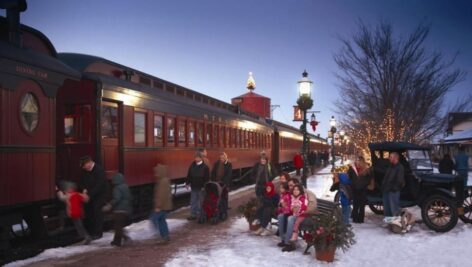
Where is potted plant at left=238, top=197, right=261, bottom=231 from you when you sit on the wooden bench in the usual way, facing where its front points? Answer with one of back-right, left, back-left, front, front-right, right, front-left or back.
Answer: right

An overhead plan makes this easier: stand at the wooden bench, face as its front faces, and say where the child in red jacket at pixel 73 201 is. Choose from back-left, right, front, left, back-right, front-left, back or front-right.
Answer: front-right

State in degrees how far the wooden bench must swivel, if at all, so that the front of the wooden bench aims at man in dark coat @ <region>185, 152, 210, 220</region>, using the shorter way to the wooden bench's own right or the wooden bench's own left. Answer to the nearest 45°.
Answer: approximately 90° to the wooden bench's own right

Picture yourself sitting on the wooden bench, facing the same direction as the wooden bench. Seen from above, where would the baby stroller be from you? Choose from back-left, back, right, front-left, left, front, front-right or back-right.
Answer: right

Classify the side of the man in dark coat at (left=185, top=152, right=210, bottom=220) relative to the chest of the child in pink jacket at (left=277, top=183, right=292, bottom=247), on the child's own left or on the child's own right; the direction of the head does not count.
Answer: on the child's own right

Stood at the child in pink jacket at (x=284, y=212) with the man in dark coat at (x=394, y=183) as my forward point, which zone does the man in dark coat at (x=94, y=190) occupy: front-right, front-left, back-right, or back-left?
back-left

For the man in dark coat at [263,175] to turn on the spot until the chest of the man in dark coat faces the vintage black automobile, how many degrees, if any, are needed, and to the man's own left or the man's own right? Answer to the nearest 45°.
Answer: approximately 90° to the man's own left
